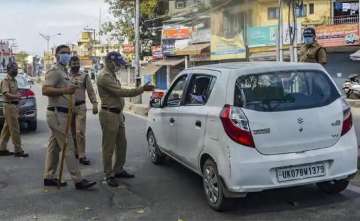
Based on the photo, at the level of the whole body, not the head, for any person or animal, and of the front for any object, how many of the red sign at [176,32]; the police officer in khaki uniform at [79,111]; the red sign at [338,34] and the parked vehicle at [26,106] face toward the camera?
3

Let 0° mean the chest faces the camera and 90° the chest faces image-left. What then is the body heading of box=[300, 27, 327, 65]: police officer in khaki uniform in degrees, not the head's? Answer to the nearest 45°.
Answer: approximately 45°

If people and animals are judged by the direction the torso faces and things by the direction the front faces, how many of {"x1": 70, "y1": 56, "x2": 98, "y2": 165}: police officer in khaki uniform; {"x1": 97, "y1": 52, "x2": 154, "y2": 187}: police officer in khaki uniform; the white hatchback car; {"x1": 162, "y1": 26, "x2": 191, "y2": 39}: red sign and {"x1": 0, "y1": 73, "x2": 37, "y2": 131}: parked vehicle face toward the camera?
2

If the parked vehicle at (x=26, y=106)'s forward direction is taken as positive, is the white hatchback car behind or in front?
behind

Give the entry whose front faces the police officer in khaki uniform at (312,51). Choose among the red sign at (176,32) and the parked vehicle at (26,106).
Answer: the red sign

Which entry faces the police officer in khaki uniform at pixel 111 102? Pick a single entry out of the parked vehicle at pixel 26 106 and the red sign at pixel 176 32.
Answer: the red sign

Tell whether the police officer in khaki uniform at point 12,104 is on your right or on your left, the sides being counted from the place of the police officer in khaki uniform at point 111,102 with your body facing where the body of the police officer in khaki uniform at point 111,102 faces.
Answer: on your left

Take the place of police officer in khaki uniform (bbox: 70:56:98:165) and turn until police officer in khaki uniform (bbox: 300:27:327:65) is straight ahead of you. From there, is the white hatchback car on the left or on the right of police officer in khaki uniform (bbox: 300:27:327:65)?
right

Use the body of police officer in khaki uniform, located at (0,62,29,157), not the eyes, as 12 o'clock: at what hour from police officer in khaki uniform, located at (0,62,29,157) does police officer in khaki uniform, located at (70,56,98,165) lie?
police officer in khaki uniform, located at (70,56,98,165) is roughly at 12 o'clock from police officer in khaki uniform, located at (0,62,29,157).

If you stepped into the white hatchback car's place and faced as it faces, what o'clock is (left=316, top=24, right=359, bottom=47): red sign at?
The red sign is roughly at 2 o'clock from the white hatchback car.

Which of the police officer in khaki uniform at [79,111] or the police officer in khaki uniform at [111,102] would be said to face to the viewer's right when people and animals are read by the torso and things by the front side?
the police officer in khaki uniform at [111,102]

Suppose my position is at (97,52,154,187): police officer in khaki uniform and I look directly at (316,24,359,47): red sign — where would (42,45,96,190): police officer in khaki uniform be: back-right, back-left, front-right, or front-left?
back-left

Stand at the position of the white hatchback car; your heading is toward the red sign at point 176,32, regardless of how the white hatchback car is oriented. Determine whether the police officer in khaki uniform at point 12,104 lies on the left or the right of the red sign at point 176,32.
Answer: left

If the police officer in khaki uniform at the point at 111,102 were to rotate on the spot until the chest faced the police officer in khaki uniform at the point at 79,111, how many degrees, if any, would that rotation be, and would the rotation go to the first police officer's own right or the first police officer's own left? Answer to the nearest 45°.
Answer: approximately 90° to the first police officer's own left

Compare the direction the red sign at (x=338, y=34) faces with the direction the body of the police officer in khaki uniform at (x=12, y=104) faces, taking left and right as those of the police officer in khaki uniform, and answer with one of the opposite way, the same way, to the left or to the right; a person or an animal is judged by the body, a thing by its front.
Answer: to the right
